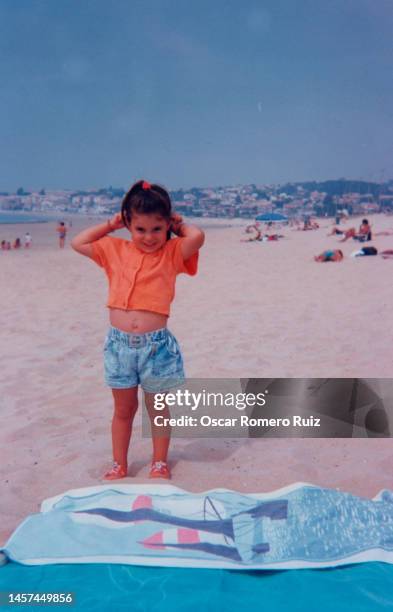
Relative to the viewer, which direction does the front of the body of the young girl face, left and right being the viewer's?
facing the viewer

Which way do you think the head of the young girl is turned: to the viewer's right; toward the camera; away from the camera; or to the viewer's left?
toward the camera
